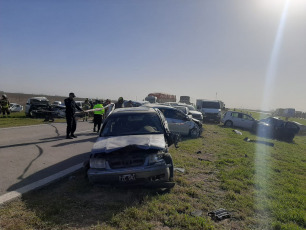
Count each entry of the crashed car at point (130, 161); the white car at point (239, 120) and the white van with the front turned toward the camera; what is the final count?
2

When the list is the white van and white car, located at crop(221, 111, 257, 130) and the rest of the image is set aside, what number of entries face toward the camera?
1

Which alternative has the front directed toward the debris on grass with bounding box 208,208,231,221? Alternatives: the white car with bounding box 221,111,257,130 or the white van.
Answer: the white van

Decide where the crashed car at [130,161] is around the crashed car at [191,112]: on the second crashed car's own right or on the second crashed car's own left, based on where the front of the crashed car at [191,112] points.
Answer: on the second crashed car's own right

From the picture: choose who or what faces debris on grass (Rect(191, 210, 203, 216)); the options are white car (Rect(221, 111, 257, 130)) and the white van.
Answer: the white van

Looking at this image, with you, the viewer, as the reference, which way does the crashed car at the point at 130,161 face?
facing the viewer

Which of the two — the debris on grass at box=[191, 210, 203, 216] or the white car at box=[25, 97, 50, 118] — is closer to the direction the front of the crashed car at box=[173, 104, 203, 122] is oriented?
the debris on grass

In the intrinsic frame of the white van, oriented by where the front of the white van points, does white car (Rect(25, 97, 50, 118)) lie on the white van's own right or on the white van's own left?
on the white van's own right

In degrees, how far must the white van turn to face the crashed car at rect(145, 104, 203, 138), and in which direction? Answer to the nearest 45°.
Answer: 0° — it already faces it
